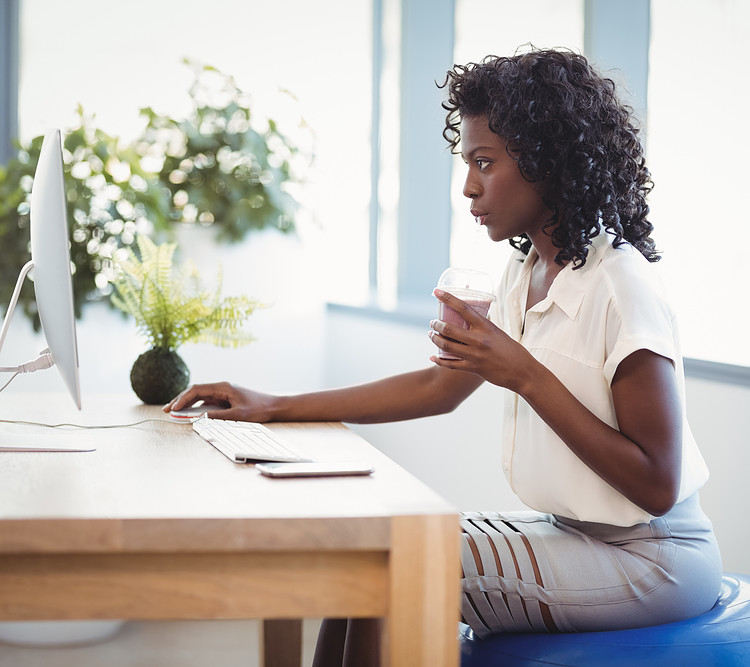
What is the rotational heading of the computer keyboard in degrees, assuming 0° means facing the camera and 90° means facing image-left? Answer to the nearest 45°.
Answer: approximately 270°

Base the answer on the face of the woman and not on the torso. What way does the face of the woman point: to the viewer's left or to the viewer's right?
to the viewer's left

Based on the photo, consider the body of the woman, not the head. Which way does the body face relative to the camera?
to the viewer's left

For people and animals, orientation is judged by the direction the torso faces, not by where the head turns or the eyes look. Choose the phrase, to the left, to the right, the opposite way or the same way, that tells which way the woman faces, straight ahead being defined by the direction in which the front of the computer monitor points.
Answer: the opposite way

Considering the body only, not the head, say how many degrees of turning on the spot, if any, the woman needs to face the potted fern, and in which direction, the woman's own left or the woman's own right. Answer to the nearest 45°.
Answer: approximately 45° to the woman's own right

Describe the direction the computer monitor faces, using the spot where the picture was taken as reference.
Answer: facing to the right of the viewer

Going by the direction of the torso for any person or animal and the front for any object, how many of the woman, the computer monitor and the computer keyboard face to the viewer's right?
2
